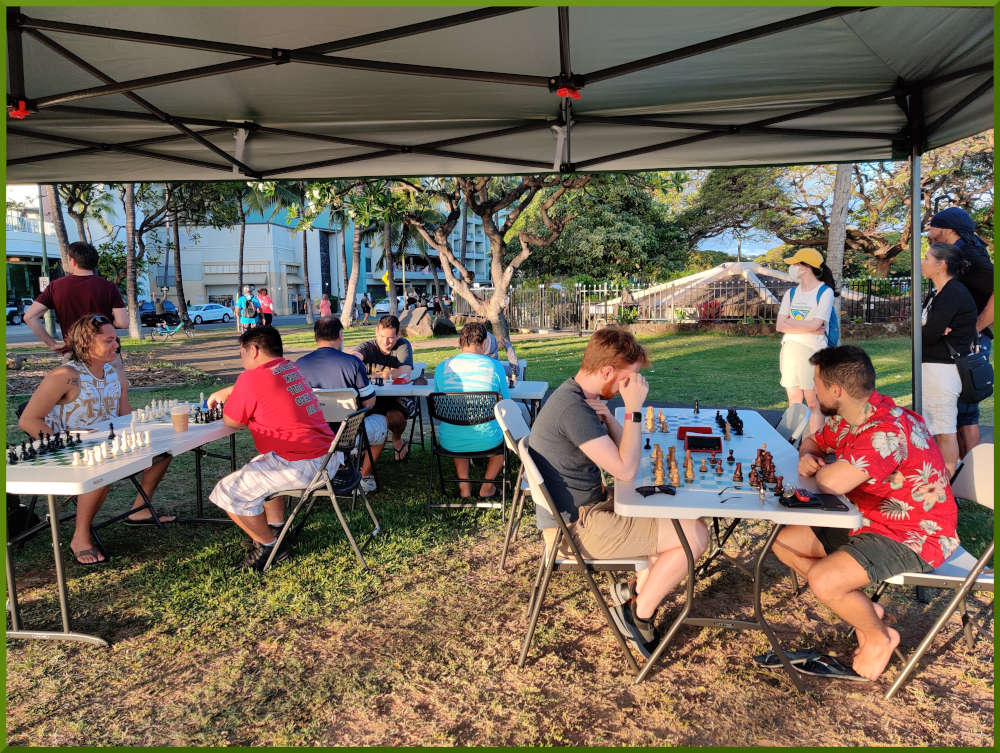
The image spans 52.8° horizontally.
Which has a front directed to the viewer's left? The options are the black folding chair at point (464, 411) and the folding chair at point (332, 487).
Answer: the folding chair

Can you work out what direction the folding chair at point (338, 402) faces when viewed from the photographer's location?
facing away from the viewer and to the right of the viewer

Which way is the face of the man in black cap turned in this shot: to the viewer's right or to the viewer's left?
to the viewer's left

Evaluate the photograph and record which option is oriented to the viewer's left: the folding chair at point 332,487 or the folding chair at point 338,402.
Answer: the folding chair at point 332,487

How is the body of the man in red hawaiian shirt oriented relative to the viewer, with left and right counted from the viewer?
facing to the left of the viewer

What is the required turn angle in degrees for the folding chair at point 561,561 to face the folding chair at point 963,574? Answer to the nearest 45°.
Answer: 0° — it already faces it

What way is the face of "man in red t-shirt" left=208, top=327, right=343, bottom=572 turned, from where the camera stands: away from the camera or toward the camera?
away from the camera

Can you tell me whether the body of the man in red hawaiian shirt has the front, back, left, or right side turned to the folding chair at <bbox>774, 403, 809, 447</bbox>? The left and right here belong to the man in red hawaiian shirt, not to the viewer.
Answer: right
